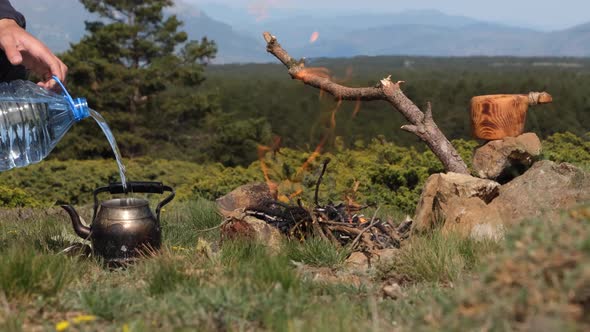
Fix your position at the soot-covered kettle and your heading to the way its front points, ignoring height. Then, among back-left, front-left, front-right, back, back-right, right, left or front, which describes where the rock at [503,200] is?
back

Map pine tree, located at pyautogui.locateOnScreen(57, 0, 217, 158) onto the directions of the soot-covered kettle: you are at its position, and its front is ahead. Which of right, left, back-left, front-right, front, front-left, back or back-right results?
right

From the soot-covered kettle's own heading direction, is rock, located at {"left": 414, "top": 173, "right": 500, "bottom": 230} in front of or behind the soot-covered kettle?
behind

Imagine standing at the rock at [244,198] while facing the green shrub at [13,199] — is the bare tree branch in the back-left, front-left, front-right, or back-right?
back-right

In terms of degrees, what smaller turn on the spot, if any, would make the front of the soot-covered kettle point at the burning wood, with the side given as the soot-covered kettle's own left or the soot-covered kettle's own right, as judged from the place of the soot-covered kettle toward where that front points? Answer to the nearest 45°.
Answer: approximately 180°

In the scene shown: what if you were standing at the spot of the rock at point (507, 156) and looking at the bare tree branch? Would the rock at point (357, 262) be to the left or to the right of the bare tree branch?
left

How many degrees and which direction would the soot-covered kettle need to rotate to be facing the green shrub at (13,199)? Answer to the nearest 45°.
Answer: approximately 90° to its right

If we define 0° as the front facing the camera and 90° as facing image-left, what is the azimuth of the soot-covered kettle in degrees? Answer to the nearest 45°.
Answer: approximately 90°

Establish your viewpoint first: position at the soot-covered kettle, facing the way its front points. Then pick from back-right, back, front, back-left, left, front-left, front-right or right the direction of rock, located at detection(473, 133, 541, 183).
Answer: back

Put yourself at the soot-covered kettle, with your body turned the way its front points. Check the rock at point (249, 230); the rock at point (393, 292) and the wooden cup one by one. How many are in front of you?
0

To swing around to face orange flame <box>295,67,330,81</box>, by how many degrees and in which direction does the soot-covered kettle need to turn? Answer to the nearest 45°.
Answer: approximately 135° to its right

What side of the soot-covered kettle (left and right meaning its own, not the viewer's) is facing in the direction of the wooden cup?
back
